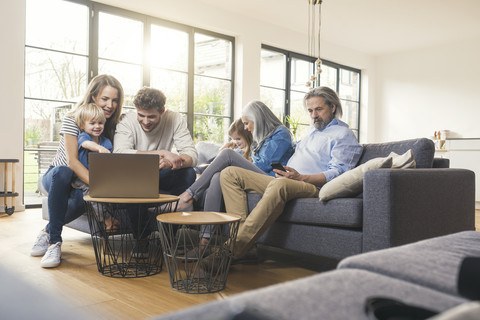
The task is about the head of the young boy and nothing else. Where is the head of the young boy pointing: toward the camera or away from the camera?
toward the camera

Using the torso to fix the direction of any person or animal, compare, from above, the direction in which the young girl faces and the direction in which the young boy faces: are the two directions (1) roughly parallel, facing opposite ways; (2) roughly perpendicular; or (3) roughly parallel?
roughly perpendicular

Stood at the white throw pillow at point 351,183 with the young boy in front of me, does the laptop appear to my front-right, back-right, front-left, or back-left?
front-left

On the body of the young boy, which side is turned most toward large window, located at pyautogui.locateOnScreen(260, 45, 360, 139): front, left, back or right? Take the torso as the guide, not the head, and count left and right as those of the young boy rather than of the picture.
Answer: left

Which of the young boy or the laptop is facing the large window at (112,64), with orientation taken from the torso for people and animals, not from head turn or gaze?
the laptop

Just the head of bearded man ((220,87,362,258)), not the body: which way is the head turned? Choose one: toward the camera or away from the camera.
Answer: toward the camera

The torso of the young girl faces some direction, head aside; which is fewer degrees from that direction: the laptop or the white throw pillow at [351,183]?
the laptop

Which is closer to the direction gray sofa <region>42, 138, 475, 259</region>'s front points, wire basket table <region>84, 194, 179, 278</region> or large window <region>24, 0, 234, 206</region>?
the wire basket table

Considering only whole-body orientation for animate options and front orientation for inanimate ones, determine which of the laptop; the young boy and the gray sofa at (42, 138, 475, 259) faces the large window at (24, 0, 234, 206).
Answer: the laptop

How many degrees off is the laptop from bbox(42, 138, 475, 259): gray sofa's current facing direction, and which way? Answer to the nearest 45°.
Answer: approximately 45° to its right

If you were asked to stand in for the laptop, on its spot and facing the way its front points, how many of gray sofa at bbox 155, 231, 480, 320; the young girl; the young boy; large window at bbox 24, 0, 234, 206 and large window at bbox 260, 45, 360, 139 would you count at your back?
1

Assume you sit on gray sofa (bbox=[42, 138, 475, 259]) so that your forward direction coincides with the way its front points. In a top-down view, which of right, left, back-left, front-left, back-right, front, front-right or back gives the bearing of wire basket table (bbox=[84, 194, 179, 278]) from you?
front-right

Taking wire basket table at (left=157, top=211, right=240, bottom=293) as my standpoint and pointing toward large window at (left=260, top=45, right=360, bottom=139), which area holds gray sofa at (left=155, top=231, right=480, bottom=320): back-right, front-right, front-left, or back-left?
back-right

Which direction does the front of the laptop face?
away from the camera

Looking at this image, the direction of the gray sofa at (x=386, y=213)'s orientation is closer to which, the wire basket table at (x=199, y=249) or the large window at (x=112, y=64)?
the wire basket table
